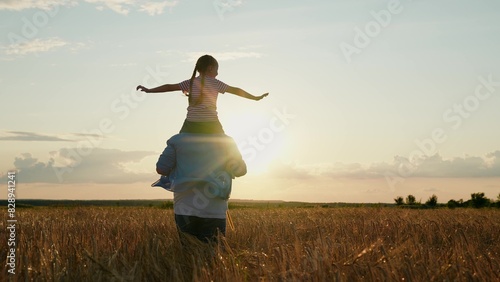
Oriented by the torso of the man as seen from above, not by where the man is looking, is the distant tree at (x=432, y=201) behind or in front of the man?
in front

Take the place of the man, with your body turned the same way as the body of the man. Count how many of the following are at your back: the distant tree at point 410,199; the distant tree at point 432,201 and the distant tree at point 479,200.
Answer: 0

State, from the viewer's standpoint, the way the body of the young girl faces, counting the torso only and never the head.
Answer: away from the camera

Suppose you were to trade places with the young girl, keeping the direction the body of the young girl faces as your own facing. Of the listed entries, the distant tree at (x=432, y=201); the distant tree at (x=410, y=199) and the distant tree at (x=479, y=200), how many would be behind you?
0

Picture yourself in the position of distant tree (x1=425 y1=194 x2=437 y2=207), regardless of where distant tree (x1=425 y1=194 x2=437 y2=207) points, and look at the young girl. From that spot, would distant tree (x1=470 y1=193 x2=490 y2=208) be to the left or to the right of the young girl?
left

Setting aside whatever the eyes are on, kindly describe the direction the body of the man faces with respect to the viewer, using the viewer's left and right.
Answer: facing away from the viewer

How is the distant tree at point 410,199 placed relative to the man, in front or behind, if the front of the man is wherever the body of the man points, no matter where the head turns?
in front
